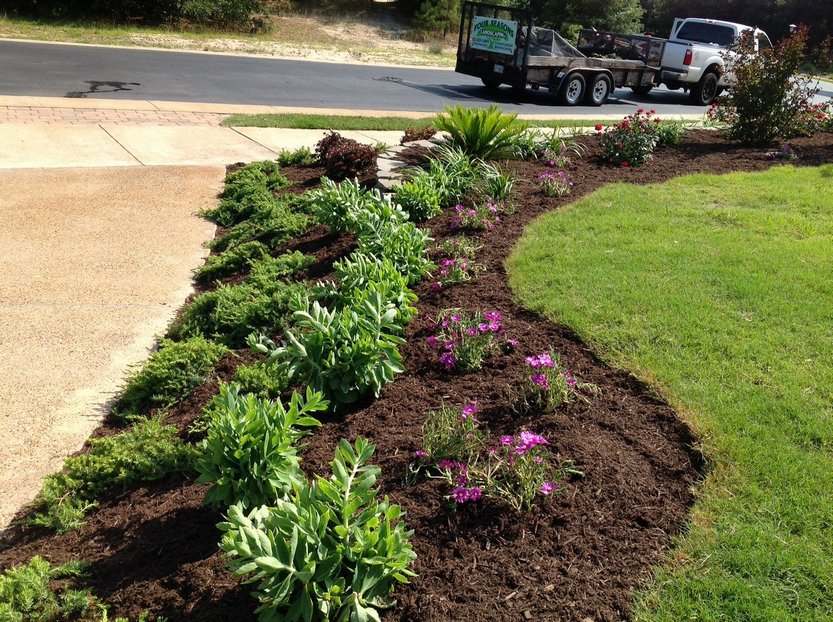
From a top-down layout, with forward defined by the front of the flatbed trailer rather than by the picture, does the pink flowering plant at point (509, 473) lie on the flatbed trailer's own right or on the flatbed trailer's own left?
on the flatbed trailer's own right

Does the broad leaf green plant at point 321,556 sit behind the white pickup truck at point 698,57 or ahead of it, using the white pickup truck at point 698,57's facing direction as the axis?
behind

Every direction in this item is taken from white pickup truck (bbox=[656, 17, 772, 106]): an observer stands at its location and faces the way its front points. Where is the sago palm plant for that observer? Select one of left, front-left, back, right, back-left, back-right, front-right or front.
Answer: back-right

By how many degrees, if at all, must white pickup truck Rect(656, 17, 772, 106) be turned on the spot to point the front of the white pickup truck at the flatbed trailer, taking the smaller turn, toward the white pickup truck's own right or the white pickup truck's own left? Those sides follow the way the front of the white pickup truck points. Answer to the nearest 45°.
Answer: approximately 180°

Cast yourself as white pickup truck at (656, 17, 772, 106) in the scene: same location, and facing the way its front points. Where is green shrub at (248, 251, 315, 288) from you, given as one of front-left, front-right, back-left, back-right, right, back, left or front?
back-right

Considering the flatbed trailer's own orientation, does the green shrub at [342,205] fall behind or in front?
behind

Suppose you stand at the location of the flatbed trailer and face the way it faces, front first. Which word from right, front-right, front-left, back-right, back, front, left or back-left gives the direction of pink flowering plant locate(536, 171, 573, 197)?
back-right

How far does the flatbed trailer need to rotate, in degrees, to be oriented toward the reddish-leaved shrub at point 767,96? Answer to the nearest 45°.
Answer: approximately 90° to its right

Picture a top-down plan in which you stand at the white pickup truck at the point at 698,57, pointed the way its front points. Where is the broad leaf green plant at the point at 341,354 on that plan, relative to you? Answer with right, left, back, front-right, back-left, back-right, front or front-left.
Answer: back-right

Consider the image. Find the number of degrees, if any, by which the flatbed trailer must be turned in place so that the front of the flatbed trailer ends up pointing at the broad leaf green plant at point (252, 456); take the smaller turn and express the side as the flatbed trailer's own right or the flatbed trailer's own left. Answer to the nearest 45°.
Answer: approximately 135° to the flatbed trailer's own right

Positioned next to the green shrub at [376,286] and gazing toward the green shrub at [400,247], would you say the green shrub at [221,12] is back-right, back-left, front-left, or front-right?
front-left

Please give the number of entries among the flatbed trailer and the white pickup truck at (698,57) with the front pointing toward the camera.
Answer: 0

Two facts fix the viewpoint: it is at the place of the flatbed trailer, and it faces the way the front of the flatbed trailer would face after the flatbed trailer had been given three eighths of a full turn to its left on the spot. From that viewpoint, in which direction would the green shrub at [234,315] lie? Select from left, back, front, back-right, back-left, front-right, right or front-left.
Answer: left

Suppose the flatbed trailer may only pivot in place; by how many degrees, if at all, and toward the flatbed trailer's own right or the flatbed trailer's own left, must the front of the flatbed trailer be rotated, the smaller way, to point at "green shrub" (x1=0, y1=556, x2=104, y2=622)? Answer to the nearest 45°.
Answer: approximately 135° to the flatbed trailer's own right

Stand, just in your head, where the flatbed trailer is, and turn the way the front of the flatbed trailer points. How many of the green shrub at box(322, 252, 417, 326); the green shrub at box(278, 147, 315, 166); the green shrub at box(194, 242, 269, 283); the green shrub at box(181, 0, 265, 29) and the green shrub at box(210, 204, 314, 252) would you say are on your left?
1

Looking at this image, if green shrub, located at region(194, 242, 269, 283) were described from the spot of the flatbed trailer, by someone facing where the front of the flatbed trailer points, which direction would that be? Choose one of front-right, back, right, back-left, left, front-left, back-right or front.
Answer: back-right

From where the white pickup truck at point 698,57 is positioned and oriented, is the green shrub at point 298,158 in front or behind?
behind
